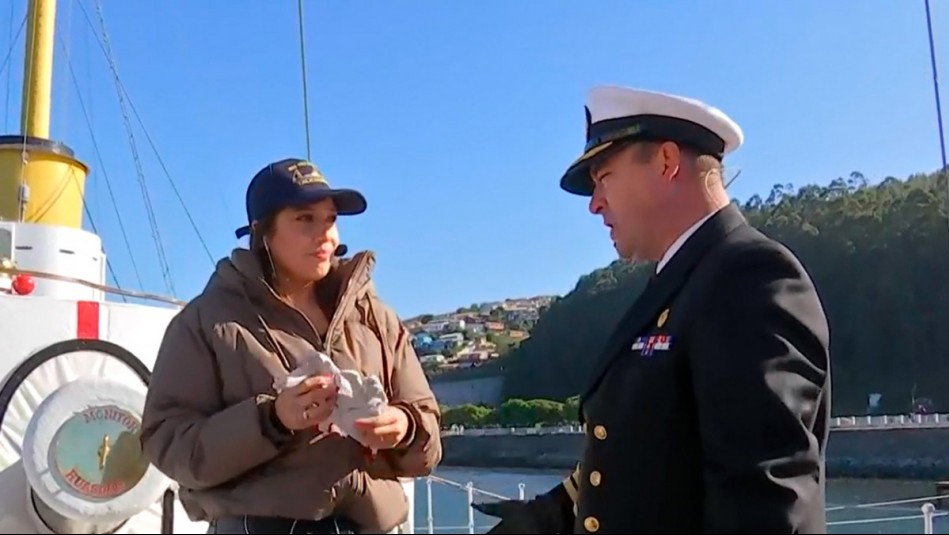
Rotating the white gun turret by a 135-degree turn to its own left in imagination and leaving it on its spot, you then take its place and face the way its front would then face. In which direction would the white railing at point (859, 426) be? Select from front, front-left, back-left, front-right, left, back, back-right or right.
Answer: front

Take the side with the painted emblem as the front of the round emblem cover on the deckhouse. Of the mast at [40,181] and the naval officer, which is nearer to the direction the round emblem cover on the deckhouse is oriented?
the naval officer

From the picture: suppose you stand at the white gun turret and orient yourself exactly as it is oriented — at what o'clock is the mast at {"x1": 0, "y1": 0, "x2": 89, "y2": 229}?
The mast is roughly at 6 o'clock from the white gun turret.

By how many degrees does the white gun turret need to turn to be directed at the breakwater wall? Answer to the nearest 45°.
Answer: approximately 135° to its left

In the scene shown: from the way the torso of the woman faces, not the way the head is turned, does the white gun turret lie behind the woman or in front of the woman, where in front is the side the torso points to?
behind
